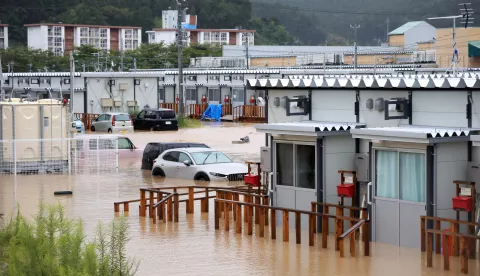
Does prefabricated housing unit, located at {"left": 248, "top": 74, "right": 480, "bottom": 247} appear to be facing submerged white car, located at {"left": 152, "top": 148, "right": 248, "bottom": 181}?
no

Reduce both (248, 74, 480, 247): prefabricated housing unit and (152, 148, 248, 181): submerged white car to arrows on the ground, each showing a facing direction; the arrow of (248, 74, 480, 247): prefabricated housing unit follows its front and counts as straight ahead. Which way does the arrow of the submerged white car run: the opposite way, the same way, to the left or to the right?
to the left

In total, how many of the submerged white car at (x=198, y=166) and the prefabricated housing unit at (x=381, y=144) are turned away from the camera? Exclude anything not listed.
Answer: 0

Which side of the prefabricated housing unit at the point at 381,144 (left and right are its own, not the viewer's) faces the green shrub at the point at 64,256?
front

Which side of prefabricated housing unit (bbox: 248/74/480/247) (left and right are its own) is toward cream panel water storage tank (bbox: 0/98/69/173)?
right

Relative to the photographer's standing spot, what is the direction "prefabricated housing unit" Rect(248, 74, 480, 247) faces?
facing the viewer and to the left of the viewer

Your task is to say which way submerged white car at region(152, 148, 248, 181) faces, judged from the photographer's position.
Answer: facing the viewer and to the right of the viewer

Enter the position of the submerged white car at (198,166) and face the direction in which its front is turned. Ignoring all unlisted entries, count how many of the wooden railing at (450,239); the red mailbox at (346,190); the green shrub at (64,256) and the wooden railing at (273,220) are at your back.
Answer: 0

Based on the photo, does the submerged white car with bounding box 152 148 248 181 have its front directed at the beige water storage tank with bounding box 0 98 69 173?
no

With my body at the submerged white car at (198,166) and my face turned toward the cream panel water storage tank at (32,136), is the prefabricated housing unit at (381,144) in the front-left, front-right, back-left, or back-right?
back-left
